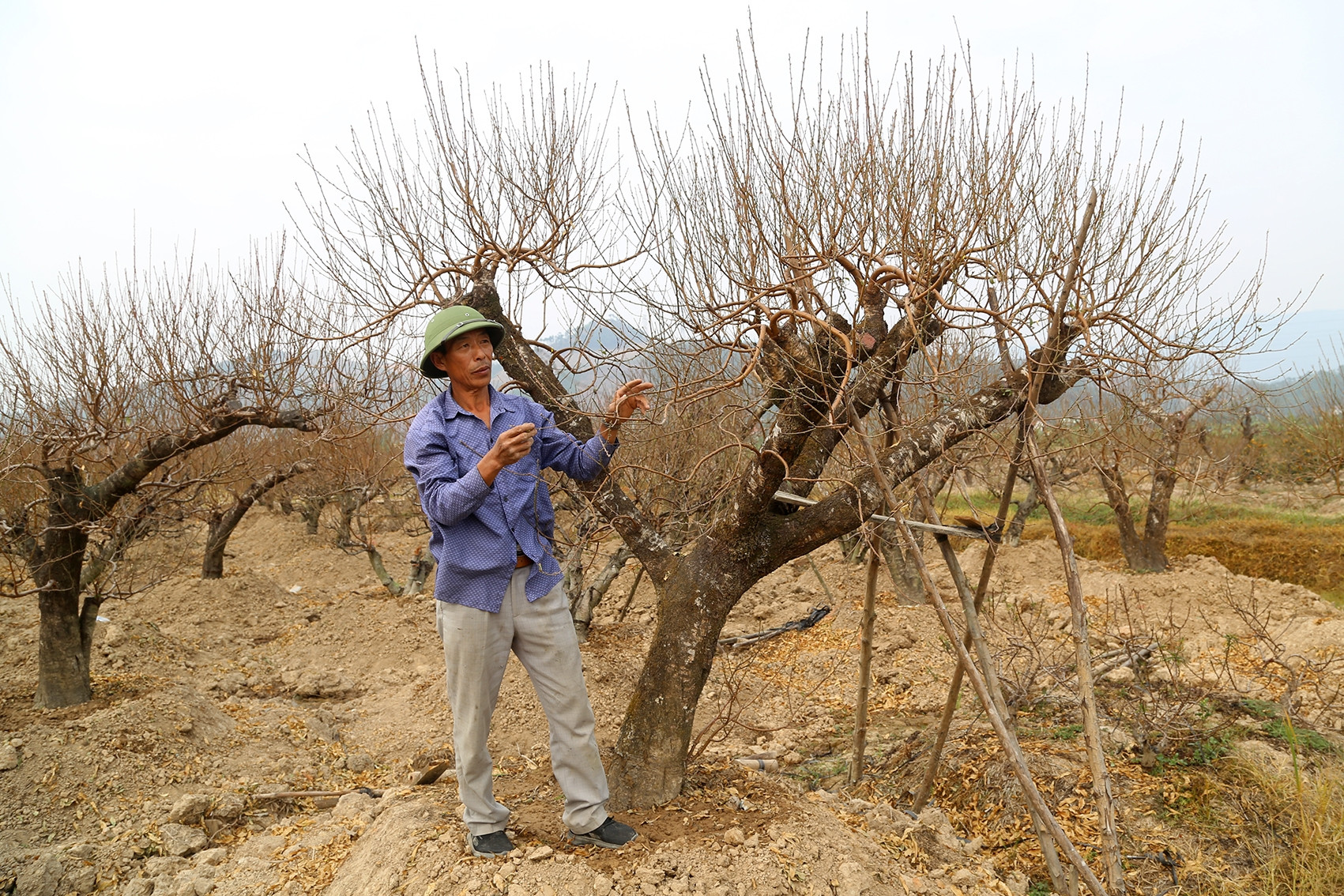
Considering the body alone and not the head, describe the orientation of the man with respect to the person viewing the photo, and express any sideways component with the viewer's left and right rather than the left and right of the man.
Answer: facing the viewer and to the right of the viewer

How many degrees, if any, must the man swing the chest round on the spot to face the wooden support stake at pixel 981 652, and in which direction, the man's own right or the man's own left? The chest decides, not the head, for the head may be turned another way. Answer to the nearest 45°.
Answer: approximately 45° to the man's own left

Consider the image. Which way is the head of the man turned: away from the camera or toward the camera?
toward the camera

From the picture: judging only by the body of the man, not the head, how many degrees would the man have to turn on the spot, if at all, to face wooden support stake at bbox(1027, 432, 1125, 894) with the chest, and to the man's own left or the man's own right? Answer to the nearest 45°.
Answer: approximately 45° to the man's own left

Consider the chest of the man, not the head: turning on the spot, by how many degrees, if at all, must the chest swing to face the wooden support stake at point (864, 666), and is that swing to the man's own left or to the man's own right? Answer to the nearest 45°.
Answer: approximately 90° to the man's own left

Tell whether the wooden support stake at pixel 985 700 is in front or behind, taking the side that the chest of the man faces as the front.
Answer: in front

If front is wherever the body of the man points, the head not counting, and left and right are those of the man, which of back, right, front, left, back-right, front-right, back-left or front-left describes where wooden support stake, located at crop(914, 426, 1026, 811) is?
front-left

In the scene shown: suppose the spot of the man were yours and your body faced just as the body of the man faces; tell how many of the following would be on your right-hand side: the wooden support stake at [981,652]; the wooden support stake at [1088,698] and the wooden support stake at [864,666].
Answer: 0

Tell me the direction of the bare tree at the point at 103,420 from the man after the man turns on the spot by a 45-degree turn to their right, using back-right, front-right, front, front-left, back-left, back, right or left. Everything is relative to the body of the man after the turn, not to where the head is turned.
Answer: back-right
